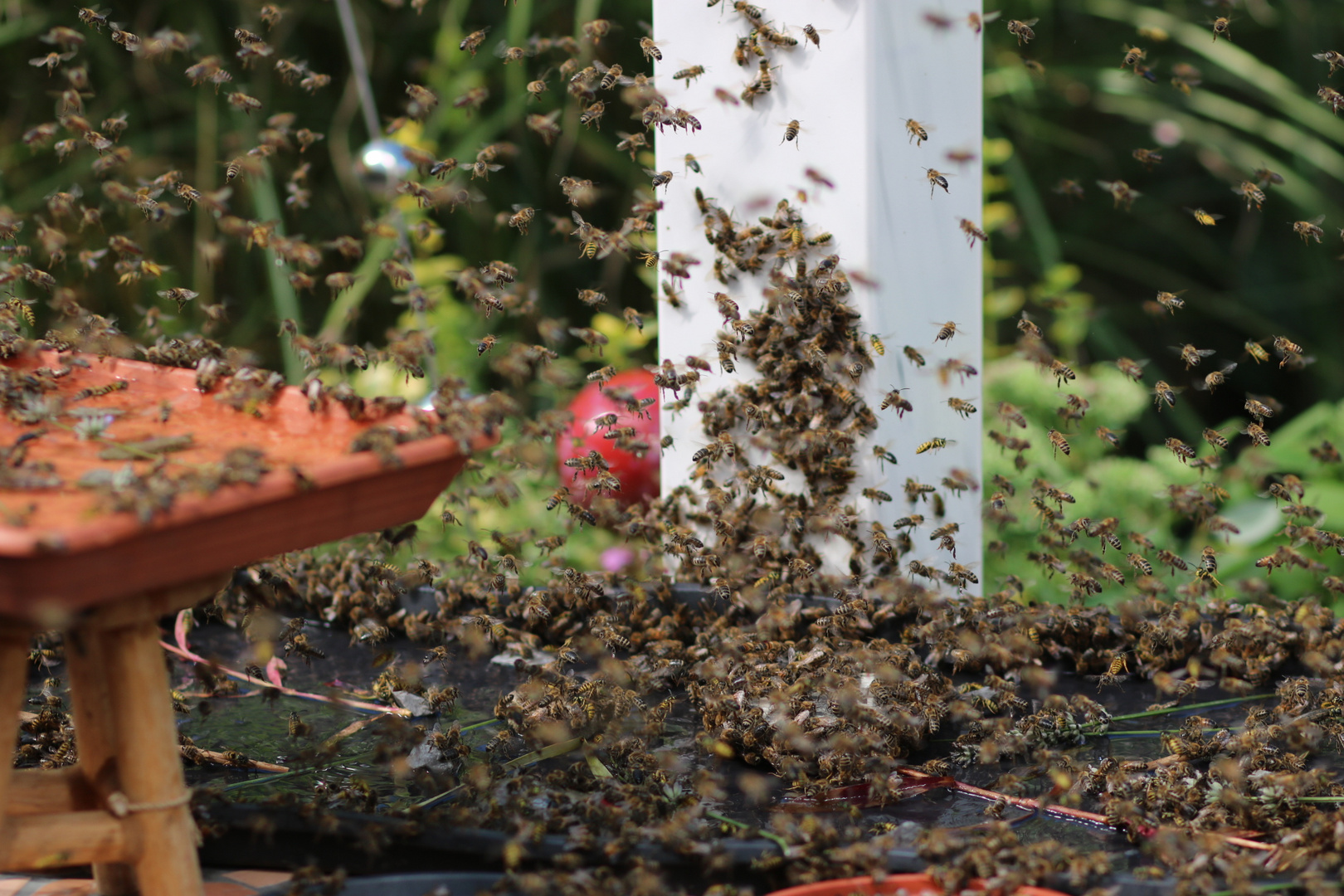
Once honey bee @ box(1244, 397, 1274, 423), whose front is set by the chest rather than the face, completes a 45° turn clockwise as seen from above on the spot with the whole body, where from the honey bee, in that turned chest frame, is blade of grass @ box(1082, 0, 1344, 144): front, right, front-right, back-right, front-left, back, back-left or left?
front-right

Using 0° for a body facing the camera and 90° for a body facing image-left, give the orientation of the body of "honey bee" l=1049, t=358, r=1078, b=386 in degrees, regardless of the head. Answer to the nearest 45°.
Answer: approximately 90°

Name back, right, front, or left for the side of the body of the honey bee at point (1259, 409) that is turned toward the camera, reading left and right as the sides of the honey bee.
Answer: left

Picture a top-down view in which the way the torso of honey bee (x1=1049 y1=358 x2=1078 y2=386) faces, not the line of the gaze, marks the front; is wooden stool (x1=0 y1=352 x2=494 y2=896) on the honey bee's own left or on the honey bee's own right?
on the honey bee's own left

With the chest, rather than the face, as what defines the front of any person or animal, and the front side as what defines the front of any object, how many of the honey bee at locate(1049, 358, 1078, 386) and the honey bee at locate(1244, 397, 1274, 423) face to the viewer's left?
2

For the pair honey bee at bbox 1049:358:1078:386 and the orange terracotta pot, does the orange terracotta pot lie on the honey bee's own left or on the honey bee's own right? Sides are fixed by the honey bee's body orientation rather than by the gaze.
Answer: on the honey bee's own left
